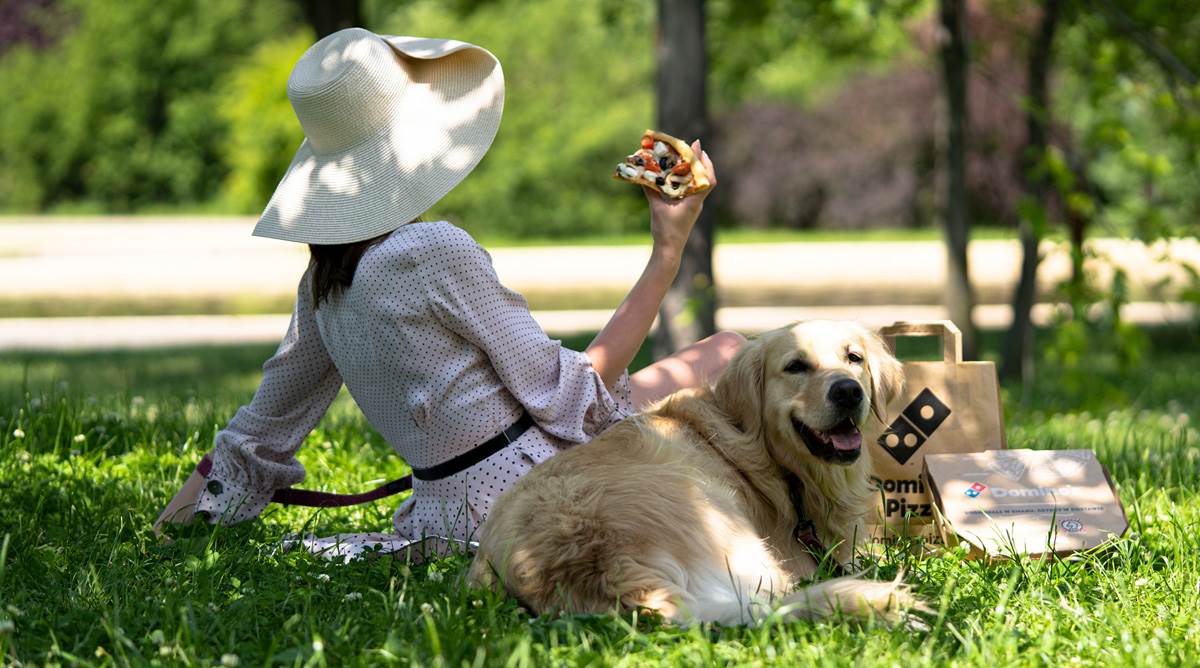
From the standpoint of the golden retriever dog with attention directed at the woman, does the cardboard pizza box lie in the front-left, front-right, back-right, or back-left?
back-right

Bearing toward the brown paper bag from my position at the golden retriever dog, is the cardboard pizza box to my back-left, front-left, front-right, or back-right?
front-right

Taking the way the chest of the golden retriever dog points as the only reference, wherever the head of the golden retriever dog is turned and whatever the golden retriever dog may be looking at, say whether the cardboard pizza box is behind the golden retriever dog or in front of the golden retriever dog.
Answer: in front

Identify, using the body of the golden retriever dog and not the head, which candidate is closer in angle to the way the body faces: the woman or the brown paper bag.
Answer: the brown paper bag

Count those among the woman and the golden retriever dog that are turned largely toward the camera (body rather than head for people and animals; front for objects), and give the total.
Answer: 0

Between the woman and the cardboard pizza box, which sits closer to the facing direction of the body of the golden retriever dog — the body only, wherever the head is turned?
the cardboard pizza box

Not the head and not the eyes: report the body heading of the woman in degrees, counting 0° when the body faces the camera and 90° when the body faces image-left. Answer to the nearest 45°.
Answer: approximately 225°

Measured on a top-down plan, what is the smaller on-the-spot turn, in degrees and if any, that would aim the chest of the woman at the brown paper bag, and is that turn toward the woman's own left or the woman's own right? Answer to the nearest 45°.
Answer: approximately 45° to the woman's own right

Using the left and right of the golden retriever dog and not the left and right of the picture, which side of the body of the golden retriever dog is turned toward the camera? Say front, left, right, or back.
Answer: right

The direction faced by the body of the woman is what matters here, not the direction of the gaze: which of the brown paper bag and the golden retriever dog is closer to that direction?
the brown paper bag

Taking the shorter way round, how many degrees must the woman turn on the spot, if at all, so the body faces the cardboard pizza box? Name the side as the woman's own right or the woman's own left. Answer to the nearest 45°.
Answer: approximately 45° to the woman's own right

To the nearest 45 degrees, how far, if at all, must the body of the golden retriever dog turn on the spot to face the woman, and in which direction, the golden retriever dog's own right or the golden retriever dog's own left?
approximately 135° to the golden retriever dog's own left

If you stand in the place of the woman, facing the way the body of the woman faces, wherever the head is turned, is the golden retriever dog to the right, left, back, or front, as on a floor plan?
right
